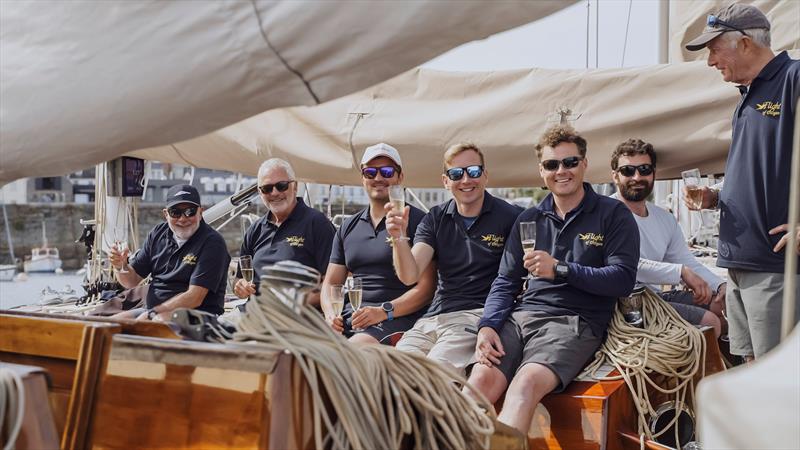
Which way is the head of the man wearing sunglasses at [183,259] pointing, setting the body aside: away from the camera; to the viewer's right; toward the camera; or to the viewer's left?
toward the camera

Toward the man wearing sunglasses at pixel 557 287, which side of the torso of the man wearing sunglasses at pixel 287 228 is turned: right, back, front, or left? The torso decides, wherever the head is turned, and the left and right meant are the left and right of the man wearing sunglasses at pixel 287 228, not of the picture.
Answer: left

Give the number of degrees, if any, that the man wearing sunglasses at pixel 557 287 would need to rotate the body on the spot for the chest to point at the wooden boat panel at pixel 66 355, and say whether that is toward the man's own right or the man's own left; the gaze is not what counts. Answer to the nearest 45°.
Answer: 0° — they already face it

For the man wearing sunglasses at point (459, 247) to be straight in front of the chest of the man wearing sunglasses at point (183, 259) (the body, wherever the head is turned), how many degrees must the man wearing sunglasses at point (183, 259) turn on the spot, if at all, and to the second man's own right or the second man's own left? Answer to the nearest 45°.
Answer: approximately 90° to the second man's own left

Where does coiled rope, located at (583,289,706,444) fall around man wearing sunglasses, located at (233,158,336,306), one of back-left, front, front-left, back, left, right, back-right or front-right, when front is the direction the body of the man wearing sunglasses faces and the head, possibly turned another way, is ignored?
left

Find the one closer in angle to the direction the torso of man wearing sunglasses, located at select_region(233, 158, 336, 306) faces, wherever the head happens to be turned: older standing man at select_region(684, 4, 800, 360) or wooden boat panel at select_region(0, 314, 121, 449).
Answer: the wooden boat panel

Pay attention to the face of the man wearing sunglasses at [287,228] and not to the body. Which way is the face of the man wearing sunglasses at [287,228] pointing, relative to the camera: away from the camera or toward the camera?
toward the camera

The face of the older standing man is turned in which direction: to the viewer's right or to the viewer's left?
to the viewer's left

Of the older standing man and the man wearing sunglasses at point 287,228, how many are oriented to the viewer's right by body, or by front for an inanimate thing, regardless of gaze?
0

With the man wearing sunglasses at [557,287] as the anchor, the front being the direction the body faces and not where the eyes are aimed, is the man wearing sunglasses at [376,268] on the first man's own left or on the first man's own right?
on the first man's own right

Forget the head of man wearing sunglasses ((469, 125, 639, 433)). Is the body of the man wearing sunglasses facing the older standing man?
no

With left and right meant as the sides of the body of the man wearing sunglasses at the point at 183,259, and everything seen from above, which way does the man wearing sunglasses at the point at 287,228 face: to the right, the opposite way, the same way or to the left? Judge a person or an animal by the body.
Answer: the same way

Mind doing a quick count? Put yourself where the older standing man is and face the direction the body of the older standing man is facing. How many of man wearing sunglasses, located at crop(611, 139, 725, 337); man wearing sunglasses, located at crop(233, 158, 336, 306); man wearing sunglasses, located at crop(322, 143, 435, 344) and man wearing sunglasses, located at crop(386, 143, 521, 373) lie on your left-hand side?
0

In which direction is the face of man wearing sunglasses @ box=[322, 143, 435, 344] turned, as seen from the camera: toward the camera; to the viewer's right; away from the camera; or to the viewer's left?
toward the camera

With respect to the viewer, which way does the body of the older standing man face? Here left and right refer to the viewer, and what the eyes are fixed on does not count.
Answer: facing the viewer and to the left of the viewer

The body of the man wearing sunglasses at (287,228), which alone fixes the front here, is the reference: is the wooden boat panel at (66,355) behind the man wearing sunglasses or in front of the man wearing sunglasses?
in front

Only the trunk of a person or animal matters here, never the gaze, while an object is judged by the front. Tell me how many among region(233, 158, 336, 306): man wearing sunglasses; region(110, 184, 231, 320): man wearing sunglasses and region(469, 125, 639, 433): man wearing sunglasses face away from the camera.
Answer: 0
